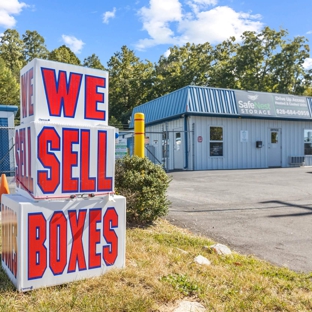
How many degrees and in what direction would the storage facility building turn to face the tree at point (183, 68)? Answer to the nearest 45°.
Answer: approximately 135° to its left

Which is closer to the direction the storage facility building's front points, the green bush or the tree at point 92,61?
the green bush

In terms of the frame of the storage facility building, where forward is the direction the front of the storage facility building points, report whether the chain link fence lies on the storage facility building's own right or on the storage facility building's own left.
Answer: on the storage facility building's own right

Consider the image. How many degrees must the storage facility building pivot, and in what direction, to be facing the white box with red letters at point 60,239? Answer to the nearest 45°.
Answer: approximately 45° to its right

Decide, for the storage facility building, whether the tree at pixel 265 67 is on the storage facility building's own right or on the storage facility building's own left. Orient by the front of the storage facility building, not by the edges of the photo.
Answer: on the storage facility building's own left

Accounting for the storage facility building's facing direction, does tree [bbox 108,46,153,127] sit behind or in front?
behind

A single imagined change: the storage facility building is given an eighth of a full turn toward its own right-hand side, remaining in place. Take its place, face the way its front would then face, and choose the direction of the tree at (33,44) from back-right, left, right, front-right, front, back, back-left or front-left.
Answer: back-right

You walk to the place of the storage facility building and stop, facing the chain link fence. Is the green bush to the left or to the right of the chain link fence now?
left

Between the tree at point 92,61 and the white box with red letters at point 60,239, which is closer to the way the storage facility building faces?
the white box with red letters

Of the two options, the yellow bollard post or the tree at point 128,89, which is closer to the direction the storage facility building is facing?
the yellow bollard post

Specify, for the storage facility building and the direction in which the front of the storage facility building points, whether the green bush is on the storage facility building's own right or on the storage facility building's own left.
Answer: on the storage facility building's own right
